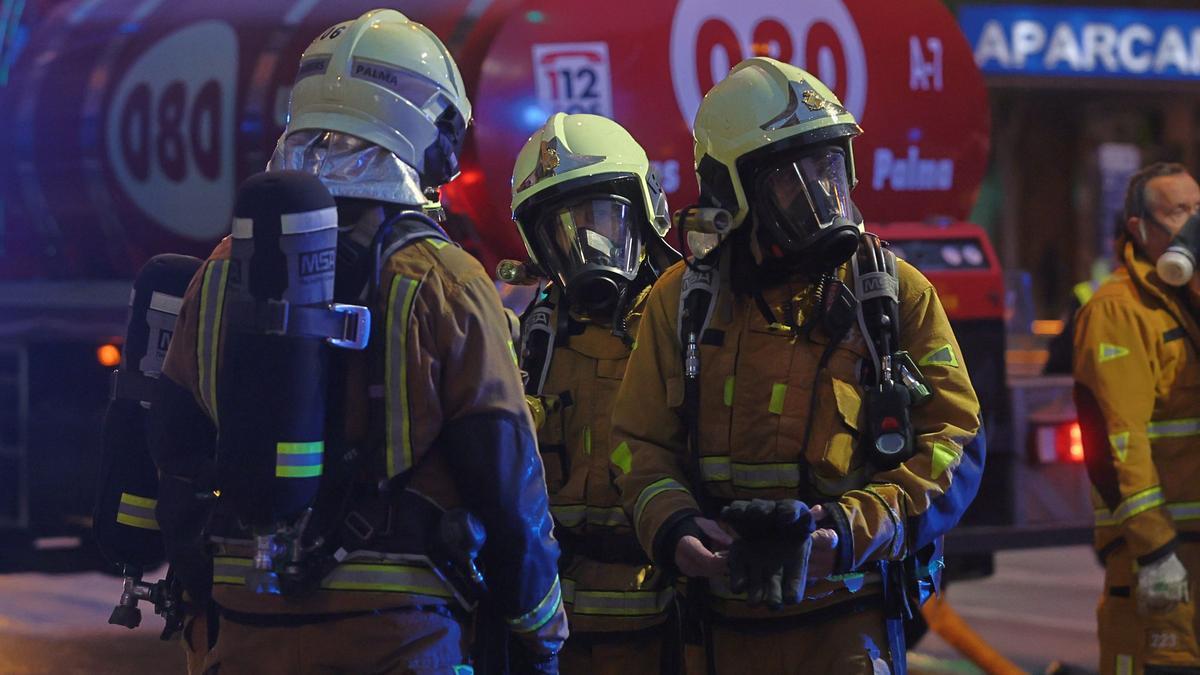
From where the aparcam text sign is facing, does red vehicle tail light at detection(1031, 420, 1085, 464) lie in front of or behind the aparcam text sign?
in front

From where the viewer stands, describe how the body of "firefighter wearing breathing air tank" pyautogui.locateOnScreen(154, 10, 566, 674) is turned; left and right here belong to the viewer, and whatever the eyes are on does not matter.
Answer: facing away from the viewer and to the right of the viewer

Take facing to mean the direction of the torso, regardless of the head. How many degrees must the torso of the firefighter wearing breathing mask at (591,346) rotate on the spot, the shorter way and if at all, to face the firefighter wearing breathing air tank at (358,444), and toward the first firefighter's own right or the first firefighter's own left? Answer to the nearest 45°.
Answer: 0° — they already face them

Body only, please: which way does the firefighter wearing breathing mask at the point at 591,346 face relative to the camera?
toward the camera

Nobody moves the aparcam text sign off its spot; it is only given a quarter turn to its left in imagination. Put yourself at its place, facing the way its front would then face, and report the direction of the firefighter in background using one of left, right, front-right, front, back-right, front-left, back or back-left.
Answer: right

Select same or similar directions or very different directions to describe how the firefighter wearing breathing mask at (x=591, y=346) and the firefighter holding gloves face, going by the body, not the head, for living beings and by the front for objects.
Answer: same or similar directions

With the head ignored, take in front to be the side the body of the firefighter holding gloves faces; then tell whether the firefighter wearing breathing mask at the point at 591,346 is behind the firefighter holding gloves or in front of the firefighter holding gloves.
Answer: behind

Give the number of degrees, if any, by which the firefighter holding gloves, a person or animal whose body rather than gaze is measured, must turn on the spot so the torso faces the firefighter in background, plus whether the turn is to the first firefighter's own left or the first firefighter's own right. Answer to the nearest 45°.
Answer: approximately 135° to the first firefighter's own left

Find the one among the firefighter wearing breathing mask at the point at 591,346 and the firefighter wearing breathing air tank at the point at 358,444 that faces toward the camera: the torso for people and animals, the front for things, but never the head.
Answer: the firefighter wearing breathing mask at the point at 591,346

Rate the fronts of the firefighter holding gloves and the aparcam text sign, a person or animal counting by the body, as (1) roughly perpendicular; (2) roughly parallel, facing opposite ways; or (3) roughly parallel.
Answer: roughly parallel

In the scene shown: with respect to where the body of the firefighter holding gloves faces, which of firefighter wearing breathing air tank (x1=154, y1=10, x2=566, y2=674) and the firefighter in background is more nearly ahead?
the firefighter wearing breathing air tank

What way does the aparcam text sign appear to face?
toward the camera

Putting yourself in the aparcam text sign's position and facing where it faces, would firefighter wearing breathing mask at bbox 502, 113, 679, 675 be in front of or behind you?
in front

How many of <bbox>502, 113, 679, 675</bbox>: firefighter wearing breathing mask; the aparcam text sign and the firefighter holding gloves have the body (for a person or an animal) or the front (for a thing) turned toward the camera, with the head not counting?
3
